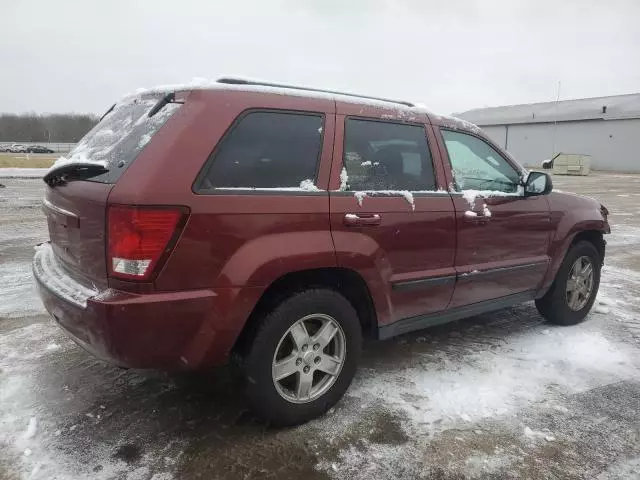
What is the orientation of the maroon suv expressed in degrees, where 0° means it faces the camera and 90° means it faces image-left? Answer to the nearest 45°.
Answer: approximately 225°

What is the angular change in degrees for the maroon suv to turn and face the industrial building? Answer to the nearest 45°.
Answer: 0° — it already faces it
